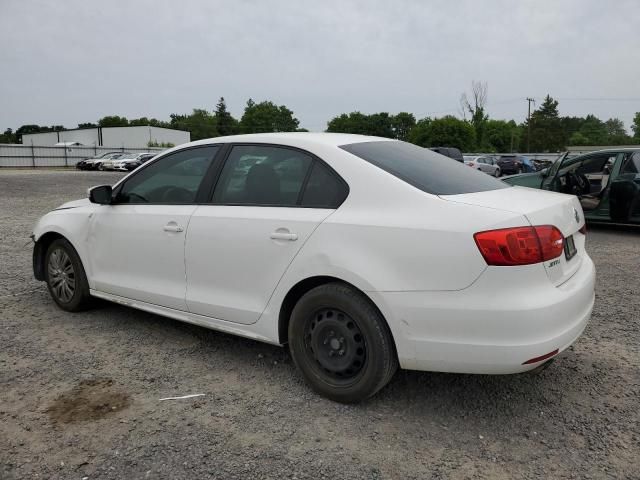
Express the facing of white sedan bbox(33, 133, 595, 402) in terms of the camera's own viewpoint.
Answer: facing away from the viewer and to the left of the viewer

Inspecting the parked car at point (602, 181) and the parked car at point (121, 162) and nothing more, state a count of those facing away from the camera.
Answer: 0

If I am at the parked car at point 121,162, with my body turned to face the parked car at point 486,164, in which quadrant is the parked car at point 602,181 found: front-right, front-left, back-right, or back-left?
front-right

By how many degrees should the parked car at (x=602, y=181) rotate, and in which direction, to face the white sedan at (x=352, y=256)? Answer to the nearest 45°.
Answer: approximately 90° to its left

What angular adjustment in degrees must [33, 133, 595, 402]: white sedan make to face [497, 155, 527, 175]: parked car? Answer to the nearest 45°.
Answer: approximately 45° to its right

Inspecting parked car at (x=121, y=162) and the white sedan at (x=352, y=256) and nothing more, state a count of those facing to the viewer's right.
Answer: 0

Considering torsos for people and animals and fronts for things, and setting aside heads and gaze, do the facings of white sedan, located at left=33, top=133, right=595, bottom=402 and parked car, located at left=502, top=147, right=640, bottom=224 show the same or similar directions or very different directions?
same or similar directions

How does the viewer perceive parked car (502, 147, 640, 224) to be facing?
facing to the left of the viewer

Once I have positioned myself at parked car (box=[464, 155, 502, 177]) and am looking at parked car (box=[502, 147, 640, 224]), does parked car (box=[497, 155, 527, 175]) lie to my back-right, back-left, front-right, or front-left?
back-left

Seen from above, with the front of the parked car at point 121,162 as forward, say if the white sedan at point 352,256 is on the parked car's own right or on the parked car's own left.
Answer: on the parked car's own left

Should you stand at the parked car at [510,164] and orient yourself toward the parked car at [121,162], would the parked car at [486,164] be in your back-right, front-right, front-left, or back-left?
front-left

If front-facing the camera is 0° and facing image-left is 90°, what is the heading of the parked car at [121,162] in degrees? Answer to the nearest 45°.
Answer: approximately 45°

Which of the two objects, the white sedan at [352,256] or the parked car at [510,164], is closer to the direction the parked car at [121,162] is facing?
the white sedan

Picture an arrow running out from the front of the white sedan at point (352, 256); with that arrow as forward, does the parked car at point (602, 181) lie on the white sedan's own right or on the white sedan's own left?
on the white sedan's own right

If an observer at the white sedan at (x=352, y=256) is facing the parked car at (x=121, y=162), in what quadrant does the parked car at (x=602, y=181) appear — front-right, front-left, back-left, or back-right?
front-right
